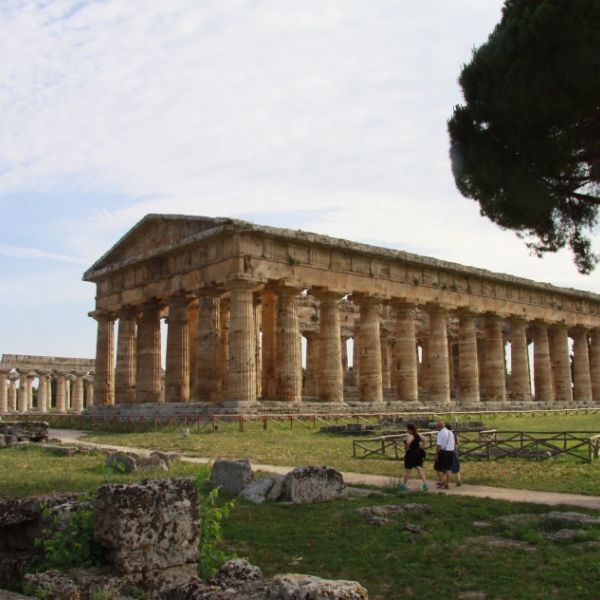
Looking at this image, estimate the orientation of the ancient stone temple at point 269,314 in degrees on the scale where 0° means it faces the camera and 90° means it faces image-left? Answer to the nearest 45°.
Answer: approximately 45°

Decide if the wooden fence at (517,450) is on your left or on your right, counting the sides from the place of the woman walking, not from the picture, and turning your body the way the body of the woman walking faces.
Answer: on your right

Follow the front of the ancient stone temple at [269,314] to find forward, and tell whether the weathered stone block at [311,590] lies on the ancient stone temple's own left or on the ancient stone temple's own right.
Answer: on the ancient stone temple's own left

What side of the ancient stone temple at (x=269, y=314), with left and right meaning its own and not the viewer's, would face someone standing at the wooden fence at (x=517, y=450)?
left

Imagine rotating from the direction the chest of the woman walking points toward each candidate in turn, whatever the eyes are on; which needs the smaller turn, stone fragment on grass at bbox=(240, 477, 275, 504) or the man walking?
the stone fragment on grass

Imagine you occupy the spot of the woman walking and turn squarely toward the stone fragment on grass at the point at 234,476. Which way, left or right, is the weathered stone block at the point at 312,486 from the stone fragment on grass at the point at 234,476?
left

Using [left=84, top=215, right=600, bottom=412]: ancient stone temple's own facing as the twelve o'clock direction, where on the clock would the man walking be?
The man walking is roughly at 10 o'clock from the ancient stone temple.

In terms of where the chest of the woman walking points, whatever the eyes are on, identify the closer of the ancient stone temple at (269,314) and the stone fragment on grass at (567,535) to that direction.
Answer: the ancient stone temple

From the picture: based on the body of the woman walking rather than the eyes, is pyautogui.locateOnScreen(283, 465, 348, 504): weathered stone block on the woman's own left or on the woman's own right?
on the woman's own left

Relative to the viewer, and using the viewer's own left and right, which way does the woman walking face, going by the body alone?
facing to the left of the viewer
